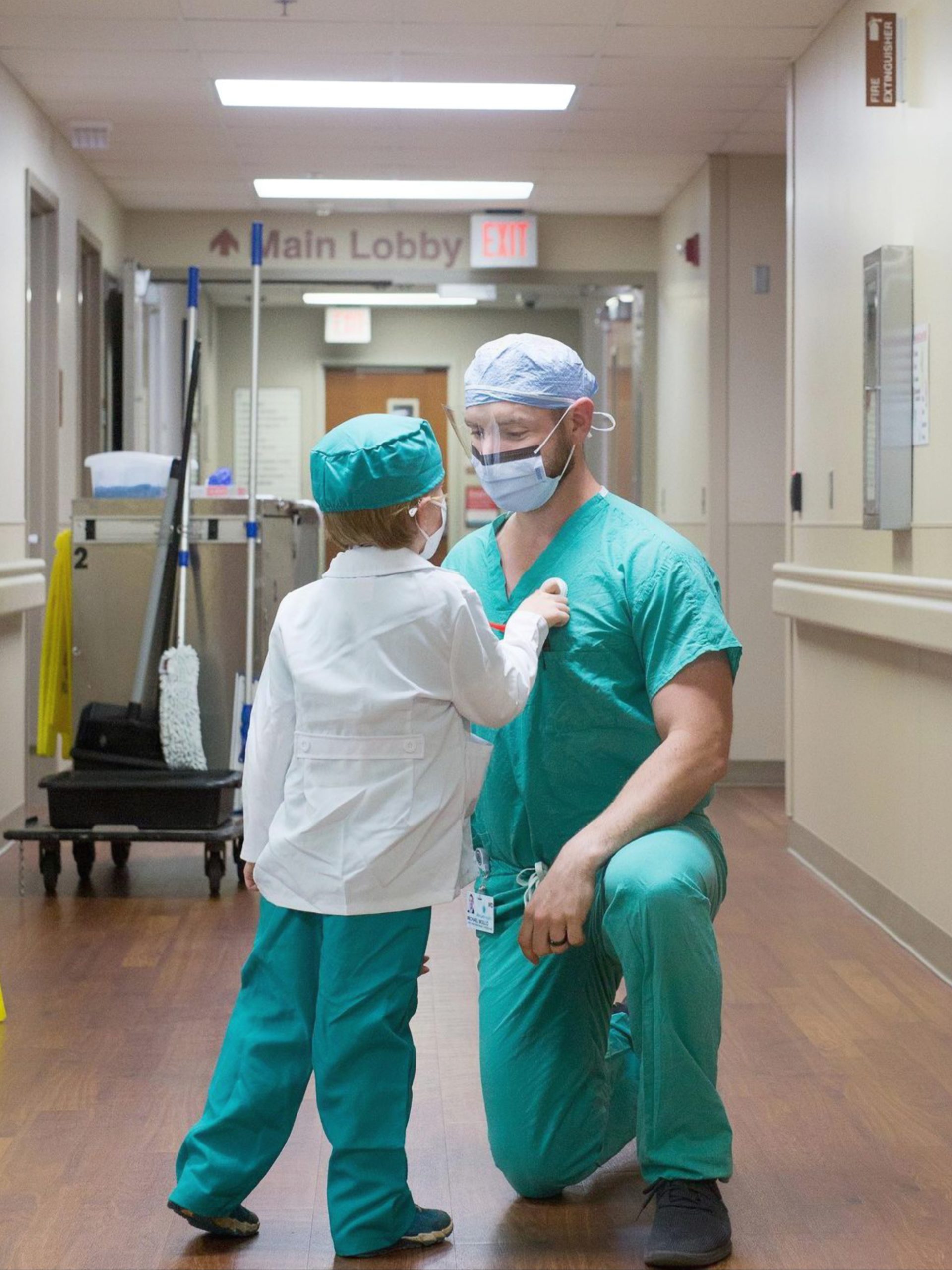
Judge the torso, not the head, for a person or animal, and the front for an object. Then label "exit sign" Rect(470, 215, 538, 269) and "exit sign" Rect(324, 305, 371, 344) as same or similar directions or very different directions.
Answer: same or similar directions

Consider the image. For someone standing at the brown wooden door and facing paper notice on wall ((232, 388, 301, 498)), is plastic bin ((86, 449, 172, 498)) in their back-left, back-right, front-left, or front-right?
front-left

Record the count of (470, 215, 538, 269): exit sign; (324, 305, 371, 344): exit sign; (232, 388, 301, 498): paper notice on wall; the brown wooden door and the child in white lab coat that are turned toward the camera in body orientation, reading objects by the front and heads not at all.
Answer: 4

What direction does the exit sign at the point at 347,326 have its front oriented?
toward the camera

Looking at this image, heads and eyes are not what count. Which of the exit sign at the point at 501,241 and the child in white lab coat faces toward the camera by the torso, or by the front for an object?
the exit sign

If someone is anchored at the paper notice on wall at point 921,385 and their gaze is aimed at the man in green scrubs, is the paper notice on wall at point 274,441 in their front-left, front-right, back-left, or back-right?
back-right

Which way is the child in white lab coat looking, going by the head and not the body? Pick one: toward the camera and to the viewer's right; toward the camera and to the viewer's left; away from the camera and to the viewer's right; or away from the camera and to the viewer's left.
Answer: away from the camera and to the viewer's right

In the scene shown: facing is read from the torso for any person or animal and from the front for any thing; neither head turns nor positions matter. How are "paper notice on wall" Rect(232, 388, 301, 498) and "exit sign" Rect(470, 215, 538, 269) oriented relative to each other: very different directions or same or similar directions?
same or similar directions

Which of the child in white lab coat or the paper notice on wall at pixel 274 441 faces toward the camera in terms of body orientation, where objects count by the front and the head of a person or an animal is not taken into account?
the paper notice on wall

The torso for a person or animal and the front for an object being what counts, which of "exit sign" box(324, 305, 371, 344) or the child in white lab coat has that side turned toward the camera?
the exit sign
